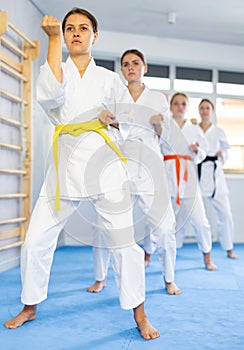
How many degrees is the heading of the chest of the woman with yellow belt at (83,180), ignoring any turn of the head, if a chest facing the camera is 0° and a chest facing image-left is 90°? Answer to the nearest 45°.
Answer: approximately 0°

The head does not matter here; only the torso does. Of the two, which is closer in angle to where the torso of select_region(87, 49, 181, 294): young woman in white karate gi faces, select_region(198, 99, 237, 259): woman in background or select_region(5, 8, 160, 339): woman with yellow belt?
the woman with yellow belt

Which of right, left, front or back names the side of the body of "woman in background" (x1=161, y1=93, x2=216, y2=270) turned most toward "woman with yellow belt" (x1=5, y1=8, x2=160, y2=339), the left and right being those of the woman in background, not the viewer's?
front

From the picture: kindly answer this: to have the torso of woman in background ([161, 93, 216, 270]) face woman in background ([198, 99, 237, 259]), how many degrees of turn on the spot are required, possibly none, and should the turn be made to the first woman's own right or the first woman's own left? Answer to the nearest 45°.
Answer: approximately 135° to the first woman's own left

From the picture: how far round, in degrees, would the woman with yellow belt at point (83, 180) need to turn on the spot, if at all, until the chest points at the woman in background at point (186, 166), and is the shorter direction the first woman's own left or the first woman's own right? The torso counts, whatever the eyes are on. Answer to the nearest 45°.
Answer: approximately 135° to the first woman's own left

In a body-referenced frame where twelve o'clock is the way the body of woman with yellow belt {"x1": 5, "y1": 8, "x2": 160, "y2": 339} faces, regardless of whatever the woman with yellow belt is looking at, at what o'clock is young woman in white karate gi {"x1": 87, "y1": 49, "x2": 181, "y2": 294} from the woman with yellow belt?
The young woman in white karate gi is roughly at 7 o'clock from the woman with yellow belt.

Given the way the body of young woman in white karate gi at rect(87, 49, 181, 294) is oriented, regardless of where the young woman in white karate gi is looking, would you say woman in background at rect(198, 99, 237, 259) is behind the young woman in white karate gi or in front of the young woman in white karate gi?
behind

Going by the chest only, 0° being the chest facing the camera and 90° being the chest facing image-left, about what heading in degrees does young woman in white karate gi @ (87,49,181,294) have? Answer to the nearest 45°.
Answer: approximately 0°

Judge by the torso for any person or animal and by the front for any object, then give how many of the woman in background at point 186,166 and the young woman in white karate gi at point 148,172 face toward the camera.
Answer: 2
